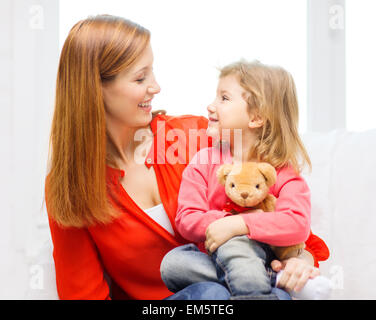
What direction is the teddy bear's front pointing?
toward the camera

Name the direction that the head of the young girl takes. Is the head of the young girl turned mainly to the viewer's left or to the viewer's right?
to the viewer's left

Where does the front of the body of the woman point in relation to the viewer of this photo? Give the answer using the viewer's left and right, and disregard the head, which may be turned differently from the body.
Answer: facing the viewer and to the right of the viewer

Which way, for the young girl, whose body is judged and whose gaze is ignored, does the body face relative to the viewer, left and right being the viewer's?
facing the viewer and to the left of the viewer
